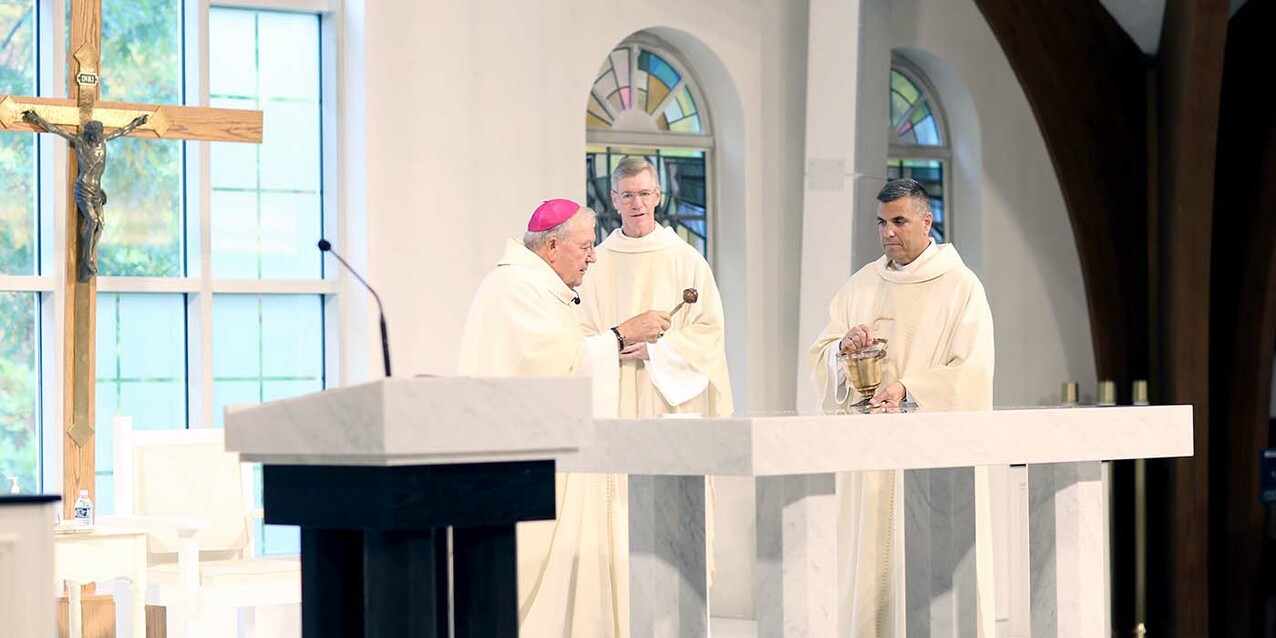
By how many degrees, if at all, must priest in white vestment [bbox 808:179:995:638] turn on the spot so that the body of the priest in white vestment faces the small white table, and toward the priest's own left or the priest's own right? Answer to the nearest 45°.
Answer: approximately 45° to the priest's own right

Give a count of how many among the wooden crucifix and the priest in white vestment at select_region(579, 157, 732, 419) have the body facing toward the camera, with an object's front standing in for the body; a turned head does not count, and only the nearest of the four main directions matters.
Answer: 2

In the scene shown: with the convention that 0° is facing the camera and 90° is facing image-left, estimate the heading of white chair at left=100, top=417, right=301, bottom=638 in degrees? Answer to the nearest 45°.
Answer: approximately 315°

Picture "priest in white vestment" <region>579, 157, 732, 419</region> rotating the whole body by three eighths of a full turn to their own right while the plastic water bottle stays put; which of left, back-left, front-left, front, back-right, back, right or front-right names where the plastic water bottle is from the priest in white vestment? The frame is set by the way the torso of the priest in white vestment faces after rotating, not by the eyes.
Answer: front-left

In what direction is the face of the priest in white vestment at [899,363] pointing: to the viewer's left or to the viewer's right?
to the viewer's left

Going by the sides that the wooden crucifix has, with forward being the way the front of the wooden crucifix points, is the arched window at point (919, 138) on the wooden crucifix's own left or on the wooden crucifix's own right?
on the wooden crucifix's own left

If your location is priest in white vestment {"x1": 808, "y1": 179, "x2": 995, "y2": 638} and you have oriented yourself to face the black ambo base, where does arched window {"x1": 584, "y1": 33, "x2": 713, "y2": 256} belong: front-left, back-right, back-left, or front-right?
back-right

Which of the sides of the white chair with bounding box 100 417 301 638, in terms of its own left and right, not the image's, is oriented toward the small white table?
right
